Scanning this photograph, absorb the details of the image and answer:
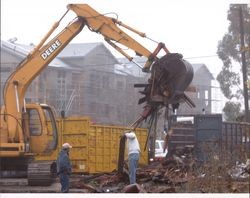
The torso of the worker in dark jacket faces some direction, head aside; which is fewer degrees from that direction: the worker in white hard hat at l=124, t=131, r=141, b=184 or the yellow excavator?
the worker in white hard hat
